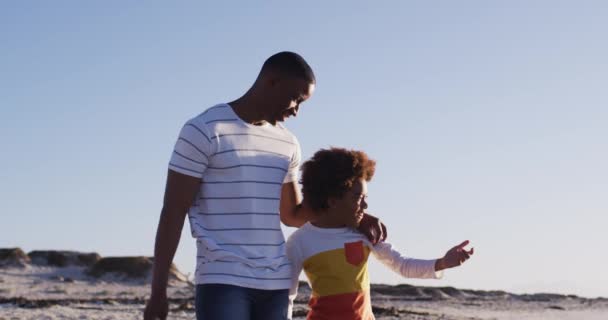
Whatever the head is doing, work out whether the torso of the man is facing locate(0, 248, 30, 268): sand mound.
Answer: no

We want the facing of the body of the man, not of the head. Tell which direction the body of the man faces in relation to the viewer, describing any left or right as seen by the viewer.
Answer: facing the viewer and to the right of the viewer

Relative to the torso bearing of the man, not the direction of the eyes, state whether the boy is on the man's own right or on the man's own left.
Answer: on the man's own left

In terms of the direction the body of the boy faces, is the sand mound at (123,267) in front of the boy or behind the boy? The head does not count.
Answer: behind

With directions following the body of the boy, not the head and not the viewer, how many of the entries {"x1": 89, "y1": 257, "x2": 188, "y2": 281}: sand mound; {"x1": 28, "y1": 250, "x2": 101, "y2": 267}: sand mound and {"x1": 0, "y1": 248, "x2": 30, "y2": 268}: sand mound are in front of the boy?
0

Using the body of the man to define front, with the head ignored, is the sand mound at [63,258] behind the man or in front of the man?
behind

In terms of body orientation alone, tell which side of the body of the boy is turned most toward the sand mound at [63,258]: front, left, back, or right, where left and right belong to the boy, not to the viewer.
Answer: back

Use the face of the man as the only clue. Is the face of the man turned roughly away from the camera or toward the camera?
toward the camera

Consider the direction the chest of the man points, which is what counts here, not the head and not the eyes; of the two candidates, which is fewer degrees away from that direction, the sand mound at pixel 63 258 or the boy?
the boy

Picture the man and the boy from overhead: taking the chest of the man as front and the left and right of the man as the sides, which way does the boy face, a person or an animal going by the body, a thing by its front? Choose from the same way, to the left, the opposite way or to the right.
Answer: the same way

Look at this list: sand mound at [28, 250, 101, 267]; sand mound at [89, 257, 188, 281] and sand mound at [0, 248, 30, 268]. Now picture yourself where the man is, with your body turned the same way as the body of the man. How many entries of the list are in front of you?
0

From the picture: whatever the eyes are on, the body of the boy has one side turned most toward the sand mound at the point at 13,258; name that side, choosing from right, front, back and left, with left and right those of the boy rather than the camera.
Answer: back
